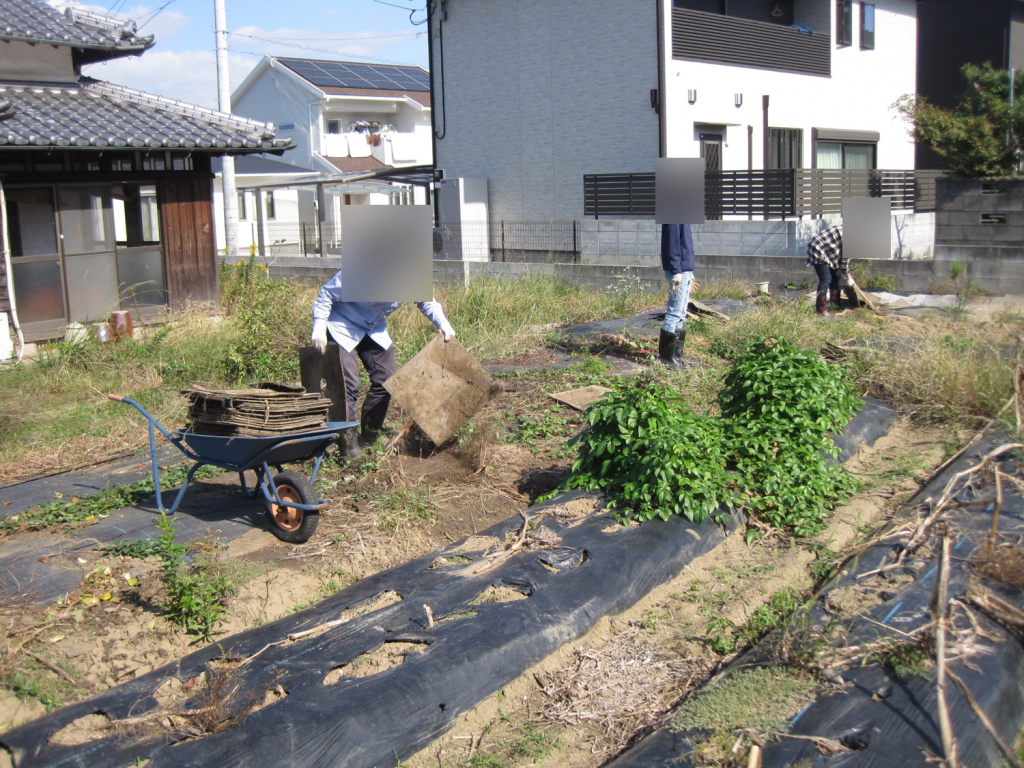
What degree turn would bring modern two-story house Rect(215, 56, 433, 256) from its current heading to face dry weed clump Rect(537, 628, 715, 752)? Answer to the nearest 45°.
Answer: approximately 45° to its right

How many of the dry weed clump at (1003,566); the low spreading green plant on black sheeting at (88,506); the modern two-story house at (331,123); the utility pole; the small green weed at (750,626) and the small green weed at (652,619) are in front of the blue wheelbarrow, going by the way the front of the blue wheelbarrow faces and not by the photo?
3

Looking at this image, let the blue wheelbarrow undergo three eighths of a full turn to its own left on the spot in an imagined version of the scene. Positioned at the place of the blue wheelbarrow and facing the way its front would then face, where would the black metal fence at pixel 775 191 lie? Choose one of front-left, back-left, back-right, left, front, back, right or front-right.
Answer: front-right

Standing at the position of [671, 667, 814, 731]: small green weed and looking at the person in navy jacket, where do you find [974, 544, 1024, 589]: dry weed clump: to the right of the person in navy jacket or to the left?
right

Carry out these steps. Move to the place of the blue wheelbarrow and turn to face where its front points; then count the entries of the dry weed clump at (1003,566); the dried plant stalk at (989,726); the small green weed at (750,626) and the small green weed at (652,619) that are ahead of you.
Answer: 4

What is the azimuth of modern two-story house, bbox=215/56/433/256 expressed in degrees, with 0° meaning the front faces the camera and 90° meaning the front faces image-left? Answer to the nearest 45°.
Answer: approximately 315°

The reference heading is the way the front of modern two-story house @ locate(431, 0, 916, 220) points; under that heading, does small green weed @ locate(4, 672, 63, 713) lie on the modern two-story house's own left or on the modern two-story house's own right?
on the modern two-story house's own right

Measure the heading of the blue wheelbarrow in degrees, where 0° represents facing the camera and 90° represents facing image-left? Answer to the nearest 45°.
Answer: approximately 315°

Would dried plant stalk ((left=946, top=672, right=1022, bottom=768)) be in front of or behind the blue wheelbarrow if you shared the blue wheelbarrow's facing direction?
in front

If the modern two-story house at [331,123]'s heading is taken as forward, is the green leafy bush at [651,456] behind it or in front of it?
in front
